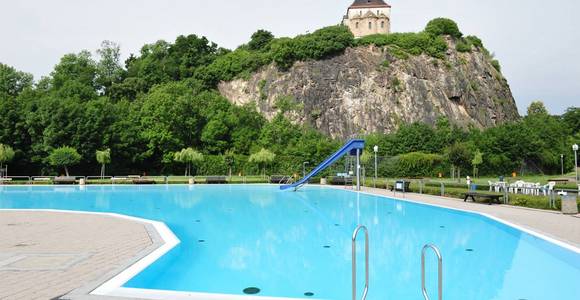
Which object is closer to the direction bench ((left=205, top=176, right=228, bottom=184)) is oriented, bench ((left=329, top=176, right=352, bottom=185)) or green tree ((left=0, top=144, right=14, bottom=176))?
the bench

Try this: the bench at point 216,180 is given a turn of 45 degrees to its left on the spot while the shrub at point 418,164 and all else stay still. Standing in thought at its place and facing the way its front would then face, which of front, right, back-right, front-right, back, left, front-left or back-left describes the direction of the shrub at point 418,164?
front-left

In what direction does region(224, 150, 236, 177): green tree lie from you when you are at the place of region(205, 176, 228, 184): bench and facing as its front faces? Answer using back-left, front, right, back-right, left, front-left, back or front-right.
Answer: back

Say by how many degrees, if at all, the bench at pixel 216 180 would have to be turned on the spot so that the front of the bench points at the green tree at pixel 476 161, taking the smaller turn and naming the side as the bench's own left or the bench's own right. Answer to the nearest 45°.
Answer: approximately 90° to the bench's own left

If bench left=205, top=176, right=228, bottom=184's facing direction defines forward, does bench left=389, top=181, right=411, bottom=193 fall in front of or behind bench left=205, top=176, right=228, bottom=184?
in front

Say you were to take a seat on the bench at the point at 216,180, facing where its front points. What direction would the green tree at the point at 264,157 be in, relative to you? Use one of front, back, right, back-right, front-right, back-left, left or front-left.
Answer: back-left

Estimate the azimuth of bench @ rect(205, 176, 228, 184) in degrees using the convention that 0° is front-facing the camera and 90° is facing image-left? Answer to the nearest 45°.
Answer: approximately 0°

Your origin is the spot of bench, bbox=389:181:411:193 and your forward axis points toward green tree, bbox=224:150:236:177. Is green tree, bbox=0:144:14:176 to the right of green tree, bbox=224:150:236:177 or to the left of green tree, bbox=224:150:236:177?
left

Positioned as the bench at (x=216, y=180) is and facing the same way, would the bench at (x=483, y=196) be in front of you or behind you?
in front

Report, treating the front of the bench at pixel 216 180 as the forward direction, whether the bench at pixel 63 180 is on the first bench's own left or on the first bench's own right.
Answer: on the first bench's own right

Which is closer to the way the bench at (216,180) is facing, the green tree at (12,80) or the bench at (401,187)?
the bench

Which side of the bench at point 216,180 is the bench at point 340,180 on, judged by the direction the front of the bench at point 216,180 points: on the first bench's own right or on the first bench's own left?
on the first bench's own left

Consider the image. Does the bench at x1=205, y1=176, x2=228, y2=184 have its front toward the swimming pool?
yes

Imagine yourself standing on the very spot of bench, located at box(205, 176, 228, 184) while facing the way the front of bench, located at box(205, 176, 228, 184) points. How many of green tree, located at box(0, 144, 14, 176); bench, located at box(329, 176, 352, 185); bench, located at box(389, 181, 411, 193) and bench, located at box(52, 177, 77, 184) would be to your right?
2

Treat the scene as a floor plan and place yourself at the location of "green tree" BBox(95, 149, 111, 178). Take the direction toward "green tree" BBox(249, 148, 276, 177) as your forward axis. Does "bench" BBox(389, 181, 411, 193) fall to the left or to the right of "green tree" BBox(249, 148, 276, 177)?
right

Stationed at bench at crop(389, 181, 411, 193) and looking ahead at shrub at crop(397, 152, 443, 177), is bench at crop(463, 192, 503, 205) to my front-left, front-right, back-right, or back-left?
back-right

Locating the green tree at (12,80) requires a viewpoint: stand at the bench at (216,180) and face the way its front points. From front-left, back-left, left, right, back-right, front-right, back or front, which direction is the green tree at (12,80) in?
back-right
